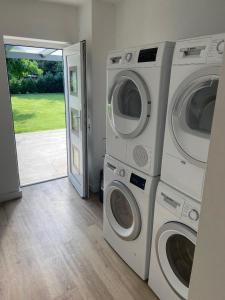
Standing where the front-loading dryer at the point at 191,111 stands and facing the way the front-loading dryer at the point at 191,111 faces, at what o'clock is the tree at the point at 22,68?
The tree is roughly at 3 o'clock from the front-loading dryer.

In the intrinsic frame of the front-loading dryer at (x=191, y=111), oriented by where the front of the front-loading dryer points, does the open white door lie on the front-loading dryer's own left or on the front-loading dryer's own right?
on the front-loading dryer's own right

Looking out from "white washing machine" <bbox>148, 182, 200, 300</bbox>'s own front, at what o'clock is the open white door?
The open white door is roughly at 3 o'clock from the white washing machine.

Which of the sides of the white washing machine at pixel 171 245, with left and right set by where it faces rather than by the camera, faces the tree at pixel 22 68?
right

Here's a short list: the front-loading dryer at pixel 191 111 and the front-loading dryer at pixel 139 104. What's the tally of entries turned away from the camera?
0

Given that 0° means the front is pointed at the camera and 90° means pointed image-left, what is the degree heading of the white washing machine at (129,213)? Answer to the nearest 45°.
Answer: approximately 45°

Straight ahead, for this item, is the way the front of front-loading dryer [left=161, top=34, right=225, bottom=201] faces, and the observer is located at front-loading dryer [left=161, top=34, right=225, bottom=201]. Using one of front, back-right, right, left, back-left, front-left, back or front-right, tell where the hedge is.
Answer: right

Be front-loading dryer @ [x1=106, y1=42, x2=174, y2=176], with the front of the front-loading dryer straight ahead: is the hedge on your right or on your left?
on your right

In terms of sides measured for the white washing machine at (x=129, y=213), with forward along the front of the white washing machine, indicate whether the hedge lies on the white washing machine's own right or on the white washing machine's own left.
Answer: on the white washing machine's own right

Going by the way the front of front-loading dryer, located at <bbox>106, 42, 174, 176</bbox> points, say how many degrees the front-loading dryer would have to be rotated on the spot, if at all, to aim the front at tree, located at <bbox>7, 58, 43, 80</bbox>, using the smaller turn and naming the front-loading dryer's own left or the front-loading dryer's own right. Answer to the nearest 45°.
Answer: approximately 90° to the front-loading dryer's own right
